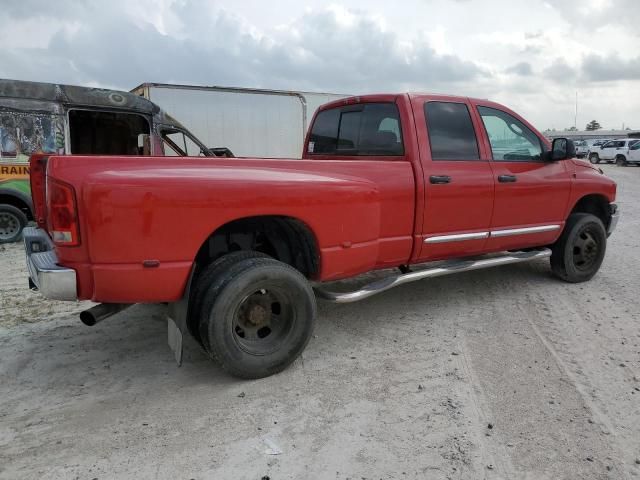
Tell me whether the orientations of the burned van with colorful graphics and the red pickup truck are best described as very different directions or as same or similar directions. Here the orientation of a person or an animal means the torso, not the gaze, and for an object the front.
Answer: same or similar directions

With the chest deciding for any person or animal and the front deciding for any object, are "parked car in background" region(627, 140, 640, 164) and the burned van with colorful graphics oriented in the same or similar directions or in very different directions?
very different directions

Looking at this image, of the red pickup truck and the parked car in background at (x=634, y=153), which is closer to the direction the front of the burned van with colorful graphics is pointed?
the parked car in background

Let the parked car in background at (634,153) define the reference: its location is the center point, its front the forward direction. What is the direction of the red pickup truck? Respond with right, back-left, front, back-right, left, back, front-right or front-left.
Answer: front-left

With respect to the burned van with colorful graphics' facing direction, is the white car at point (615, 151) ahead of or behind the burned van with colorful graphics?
ahead

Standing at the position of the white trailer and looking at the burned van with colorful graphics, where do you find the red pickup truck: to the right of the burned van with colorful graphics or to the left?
left

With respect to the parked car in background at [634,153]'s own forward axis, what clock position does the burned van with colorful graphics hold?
The burned van with colorful graphics is roughly at 11 o'clock from the parked car in background.

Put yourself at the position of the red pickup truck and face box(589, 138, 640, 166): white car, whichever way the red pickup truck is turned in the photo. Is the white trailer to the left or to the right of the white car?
left

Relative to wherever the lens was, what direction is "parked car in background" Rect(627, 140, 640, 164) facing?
facing the viewer and to the left of the viewer

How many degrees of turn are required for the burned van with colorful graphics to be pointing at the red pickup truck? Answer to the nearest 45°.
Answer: approximately 90° to its right

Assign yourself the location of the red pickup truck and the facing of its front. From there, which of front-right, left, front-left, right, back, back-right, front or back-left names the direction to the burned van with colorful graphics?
left

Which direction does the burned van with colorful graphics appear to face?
to the viewer's right

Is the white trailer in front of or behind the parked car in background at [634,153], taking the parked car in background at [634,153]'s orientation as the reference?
in front

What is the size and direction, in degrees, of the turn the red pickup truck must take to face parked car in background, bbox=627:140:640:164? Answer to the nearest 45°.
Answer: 0° — it already faces it

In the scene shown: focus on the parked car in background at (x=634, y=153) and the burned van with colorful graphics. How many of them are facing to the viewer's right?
1
